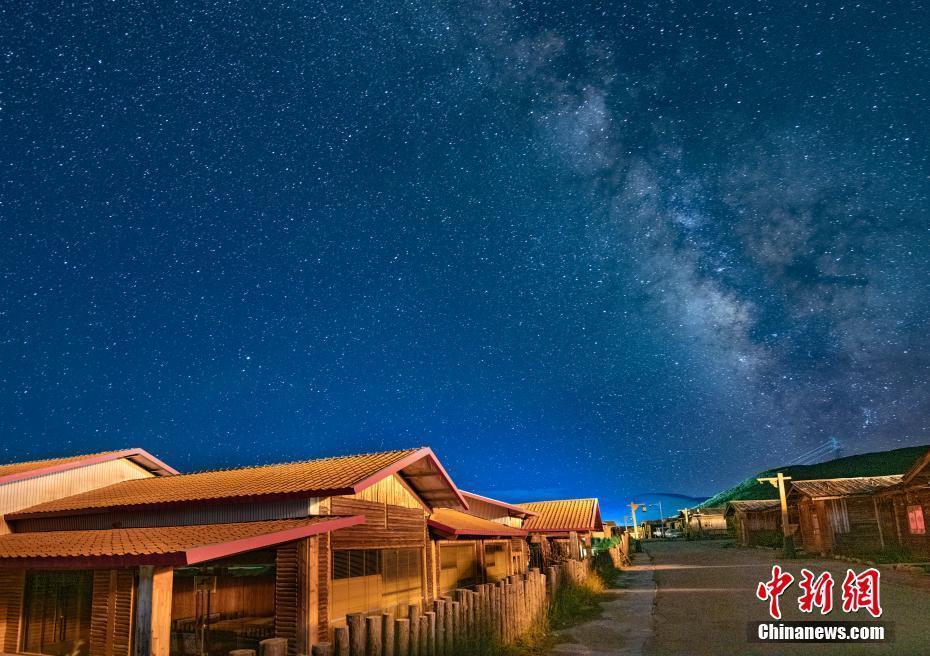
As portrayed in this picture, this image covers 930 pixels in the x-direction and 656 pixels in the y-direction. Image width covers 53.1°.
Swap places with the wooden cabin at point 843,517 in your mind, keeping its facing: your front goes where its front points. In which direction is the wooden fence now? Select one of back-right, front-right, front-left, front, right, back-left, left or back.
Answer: front-left

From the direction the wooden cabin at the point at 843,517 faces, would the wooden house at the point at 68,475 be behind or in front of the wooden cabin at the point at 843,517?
in front

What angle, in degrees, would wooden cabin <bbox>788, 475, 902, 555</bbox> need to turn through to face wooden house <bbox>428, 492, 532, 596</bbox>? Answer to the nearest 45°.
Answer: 0° — it already faces it

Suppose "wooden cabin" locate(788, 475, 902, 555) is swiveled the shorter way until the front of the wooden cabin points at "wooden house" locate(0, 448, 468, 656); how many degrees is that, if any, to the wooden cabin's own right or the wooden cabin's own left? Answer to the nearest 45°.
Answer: approximately 45° to the wooden cabin's own left

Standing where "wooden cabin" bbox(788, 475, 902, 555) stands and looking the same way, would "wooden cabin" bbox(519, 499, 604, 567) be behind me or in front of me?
in front

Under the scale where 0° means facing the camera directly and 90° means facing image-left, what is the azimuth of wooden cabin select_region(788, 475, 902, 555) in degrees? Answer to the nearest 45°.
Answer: approximately 45°

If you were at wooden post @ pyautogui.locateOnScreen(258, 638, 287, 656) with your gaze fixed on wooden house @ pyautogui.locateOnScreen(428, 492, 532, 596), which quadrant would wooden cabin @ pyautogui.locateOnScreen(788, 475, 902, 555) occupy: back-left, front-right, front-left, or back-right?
front-right

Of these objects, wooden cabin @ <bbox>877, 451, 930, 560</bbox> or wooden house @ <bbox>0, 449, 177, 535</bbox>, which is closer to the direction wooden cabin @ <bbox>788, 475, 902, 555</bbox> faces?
the wooden house
